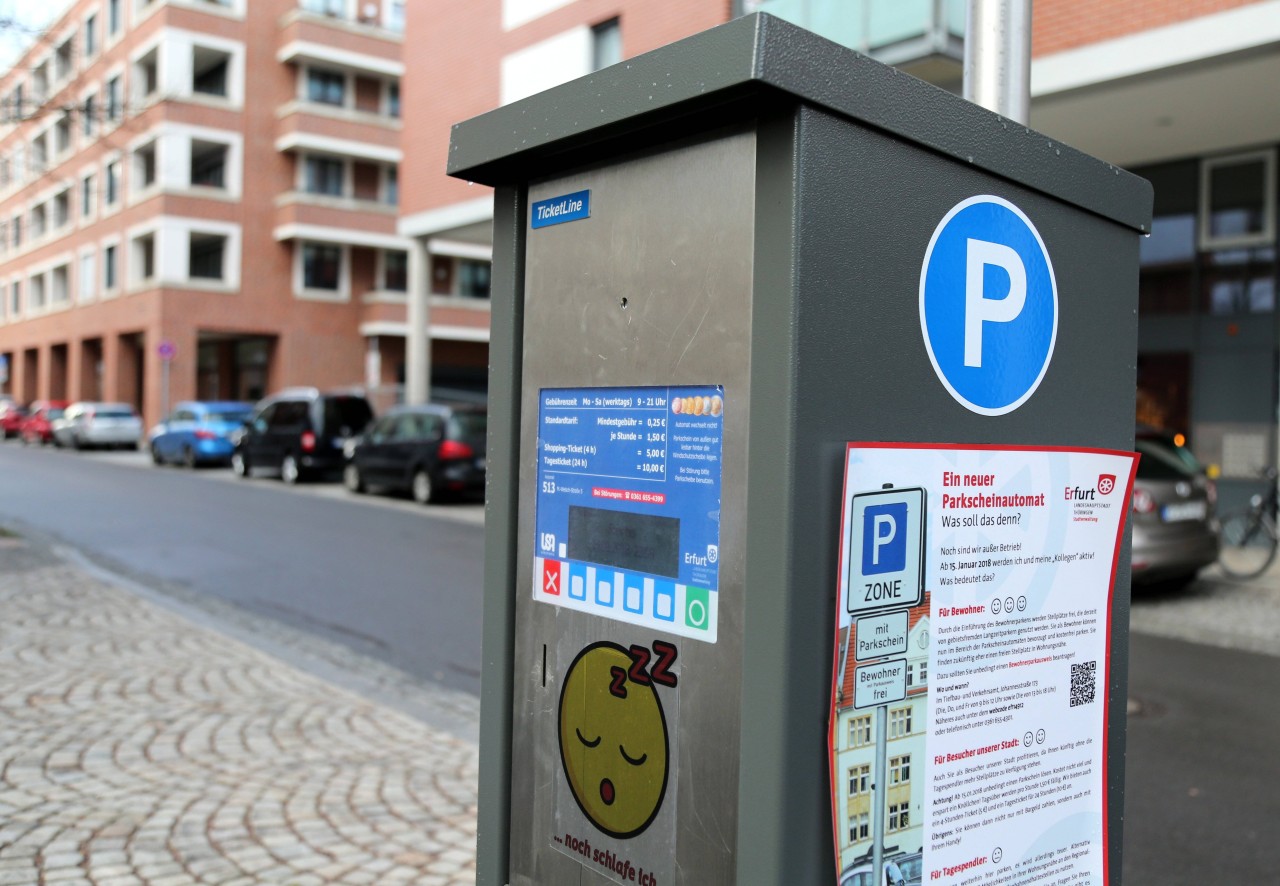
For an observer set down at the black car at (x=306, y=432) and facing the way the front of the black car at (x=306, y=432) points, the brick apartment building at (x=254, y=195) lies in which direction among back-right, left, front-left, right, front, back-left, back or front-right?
front-right

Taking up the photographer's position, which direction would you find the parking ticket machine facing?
facing the viewer and to the left of the viewer

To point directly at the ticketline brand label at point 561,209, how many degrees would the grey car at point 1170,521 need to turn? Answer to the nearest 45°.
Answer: approximately 135° to its left

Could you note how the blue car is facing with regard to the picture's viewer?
facing away from the viewer and to the left of the viewer

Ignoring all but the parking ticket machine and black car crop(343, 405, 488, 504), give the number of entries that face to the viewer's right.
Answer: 0
